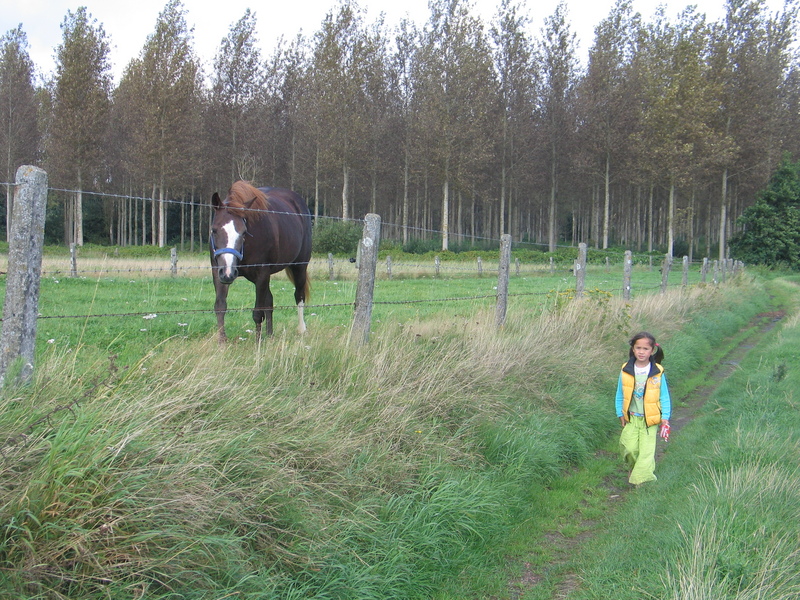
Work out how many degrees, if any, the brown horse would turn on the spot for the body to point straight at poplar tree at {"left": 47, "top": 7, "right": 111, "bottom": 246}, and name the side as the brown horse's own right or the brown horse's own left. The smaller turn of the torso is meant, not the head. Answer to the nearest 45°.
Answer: approximately 135° to the brown horse's own right

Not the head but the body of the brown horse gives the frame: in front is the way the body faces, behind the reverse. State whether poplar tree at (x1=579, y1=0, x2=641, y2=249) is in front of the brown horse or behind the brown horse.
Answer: behind

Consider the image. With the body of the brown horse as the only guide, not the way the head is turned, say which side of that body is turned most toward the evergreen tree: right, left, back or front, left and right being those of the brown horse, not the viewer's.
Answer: back

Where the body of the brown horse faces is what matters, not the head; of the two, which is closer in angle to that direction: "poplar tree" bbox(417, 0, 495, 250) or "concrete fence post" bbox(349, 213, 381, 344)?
the concrete fence post

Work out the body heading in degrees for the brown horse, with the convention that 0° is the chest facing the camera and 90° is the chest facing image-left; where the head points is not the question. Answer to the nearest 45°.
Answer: approximately 45°

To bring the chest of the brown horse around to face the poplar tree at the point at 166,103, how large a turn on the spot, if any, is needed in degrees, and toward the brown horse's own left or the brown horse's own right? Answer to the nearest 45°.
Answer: approximately 135° to the brown horse's own right
